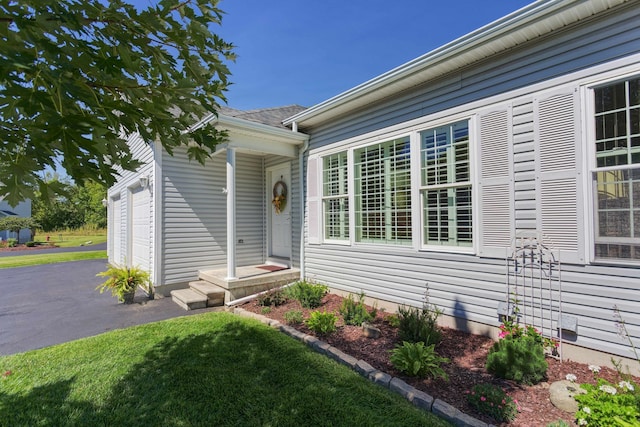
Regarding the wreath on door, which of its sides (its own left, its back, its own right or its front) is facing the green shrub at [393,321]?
left

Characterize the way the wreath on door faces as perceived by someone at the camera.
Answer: facing the viewer and to the left of the viewer

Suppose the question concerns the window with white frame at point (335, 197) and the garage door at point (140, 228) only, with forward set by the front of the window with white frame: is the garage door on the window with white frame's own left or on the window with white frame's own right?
on the window with white frame's own right

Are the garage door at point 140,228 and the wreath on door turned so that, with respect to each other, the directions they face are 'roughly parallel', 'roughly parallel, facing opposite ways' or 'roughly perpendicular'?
roughly parallel

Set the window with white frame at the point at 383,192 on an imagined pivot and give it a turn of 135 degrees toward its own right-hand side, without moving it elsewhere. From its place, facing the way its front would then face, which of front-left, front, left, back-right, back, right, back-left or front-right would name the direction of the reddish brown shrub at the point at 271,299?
left

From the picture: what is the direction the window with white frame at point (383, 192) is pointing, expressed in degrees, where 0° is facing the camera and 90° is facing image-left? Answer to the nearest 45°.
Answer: approximately 45°

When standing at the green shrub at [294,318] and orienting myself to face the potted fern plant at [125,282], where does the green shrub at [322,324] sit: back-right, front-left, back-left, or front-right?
back-left

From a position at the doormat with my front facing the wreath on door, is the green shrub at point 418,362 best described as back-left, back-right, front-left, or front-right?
back-right

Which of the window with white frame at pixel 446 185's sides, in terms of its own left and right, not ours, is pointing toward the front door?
right

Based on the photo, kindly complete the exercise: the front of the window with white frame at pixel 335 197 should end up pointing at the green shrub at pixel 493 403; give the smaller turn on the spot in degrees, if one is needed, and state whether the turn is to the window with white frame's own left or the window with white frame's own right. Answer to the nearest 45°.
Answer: approximately 45° to the window with white frame's own left

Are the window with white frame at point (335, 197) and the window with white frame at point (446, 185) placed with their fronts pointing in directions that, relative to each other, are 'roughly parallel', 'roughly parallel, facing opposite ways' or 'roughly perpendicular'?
roughly parallel

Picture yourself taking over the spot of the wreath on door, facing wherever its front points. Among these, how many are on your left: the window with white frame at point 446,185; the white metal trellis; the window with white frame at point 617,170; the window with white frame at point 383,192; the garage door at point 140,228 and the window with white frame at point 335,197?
5

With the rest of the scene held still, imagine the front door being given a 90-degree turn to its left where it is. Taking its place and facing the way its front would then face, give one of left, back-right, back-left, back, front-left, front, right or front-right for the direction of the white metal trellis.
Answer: front

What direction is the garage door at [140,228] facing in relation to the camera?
to the viewer's left

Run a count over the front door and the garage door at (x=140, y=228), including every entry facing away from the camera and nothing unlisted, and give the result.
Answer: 0

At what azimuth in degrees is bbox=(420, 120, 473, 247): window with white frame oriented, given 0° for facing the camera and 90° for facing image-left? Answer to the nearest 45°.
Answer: approximately 45°

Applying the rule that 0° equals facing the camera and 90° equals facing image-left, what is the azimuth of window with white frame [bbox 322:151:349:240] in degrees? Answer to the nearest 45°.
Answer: approximately 45°
